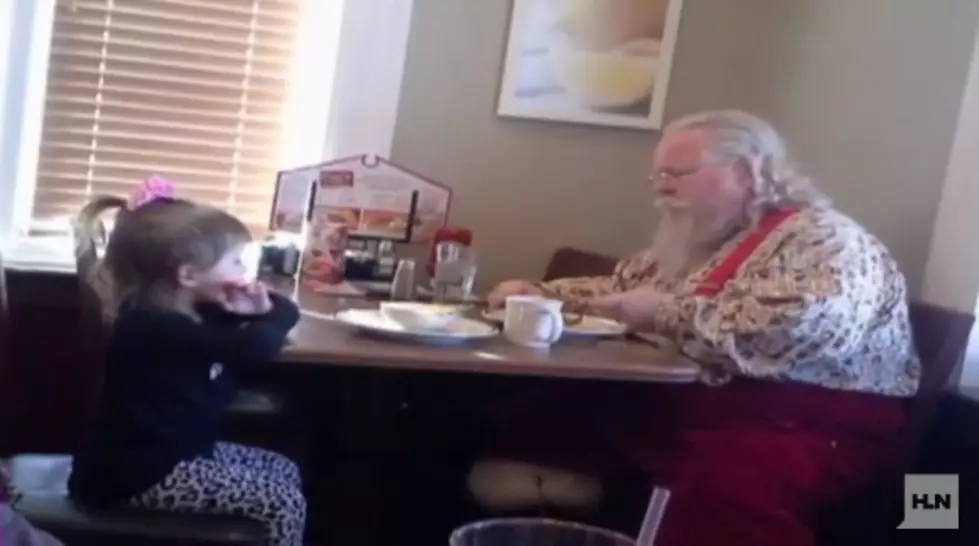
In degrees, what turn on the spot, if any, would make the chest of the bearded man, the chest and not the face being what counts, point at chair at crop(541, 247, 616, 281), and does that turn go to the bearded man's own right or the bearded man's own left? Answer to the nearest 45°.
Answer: approximately 45° to the bearded man's own right

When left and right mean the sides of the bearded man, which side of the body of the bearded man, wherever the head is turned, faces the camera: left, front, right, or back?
left

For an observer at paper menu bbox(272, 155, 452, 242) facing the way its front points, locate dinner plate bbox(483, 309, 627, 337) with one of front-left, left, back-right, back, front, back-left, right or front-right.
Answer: front-left

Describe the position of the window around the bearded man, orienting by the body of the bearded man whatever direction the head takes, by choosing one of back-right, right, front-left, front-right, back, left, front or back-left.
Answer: front

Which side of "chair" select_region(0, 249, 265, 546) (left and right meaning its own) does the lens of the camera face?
right

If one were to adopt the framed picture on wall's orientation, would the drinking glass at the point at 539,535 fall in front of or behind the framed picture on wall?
in front

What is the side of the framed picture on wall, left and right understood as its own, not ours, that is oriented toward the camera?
front

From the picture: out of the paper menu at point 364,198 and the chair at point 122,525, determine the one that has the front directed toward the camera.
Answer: the paper menu

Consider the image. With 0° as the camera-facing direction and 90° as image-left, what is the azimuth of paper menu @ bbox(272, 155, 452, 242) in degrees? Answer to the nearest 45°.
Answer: approximately 0°

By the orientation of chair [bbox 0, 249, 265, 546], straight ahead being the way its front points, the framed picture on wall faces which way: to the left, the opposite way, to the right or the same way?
to the right

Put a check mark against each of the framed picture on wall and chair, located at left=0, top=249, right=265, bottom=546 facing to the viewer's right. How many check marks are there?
1

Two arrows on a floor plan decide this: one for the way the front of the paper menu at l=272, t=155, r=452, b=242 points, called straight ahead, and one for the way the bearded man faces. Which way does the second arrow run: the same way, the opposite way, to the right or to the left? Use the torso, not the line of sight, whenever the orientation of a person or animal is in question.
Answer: to the right

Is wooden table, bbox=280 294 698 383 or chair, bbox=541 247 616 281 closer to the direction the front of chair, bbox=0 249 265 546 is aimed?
the wooden table
